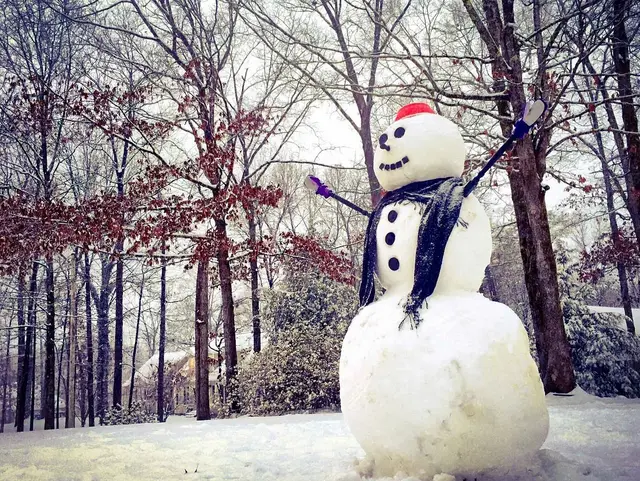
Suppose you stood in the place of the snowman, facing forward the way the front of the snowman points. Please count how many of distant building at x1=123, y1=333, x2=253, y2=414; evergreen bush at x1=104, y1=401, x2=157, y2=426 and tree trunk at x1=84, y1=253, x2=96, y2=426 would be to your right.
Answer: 3

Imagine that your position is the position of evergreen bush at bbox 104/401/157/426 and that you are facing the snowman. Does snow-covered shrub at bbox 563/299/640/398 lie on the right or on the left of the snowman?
left

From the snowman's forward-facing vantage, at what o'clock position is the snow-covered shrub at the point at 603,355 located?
The snow-covered shrub is roughly at 5 o'clock from the snowman.

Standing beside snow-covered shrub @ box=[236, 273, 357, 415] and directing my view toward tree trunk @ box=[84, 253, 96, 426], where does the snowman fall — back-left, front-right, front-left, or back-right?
back-left

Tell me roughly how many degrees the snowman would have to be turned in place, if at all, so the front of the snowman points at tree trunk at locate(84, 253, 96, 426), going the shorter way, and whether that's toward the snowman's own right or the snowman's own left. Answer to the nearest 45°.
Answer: approximately 90° to the snowman's own right

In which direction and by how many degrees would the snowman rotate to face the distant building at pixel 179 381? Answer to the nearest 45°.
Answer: approximately 90° to its right

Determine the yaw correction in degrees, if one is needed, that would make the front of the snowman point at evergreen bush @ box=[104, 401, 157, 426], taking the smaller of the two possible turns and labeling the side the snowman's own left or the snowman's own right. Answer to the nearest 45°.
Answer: approximately 90° to the snowman's own right

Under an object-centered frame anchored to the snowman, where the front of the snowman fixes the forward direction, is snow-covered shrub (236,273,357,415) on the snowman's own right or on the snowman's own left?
on the snowman's own right
